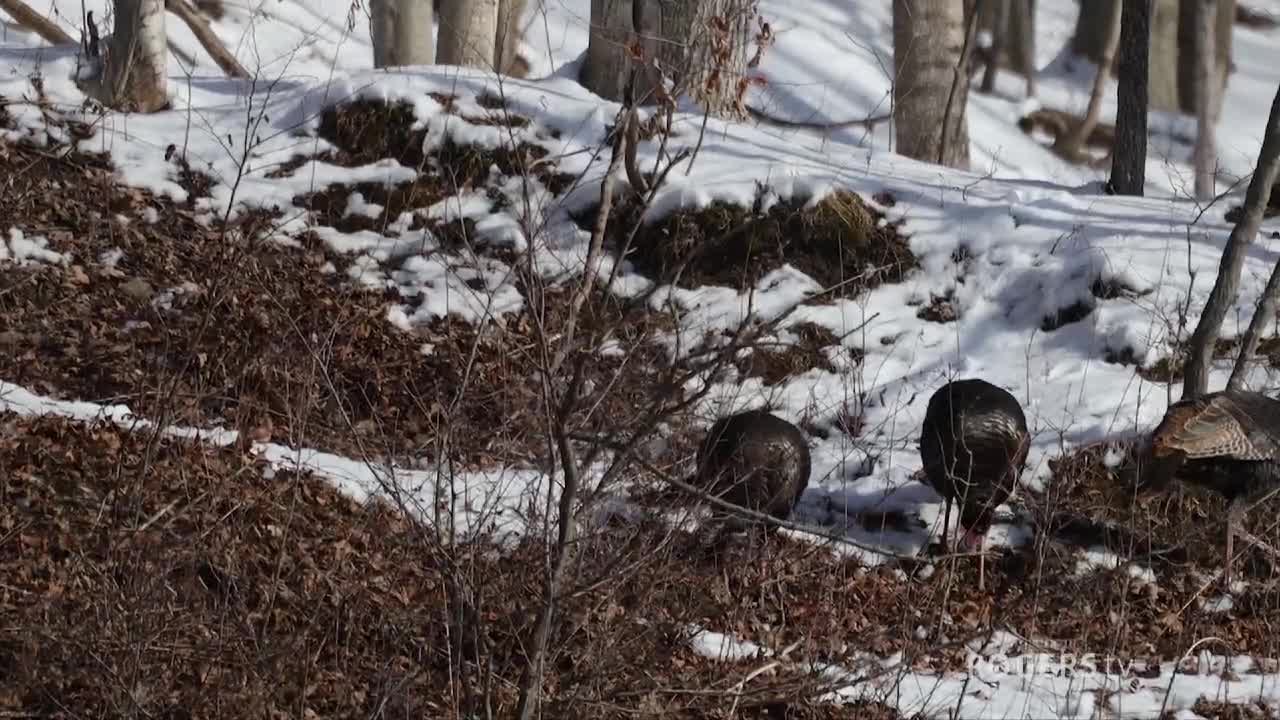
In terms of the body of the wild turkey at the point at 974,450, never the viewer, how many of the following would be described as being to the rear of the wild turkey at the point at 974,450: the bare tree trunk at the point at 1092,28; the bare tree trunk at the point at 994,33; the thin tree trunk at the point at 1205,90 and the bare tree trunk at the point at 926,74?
4

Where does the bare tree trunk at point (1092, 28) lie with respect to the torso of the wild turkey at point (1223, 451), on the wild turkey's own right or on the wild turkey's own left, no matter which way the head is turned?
on the wild turkey's own left

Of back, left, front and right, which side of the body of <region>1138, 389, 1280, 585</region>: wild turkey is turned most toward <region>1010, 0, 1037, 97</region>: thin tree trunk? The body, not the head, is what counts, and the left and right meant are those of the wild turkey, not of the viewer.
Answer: left

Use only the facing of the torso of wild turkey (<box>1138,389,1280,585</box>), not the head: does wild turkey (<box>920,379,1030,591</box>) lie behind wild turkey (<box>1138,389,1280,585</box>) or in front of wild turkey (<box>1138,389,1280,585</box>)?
behind

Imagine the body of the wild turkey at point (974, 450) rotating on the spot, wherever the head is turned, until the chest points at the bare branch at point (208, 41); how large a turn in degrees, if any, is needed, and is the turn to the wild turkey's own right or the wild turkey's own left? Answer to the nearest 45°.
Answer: approximately 135° to the wild turkey's own right

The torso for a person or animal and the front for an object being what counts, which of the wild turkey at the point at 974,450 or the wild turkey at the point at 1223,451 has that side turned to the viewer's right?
the wild turkey at the point at 1223,451

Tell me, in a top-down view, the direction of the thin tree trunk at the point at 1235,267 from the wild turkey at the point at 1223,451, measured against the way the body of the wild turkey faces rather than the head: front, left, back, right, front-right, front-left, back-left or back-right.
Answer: left

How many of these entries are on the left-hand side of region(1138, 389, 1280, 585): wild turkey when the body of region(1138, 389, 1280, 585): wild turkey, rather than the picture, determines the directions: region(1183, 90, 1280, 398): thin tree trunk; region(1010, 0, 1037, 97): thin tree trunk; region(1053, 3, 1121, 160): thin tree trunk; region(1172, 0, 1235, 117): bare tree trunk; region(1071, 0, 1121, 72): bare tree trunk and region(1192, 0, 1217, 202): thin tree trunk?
6

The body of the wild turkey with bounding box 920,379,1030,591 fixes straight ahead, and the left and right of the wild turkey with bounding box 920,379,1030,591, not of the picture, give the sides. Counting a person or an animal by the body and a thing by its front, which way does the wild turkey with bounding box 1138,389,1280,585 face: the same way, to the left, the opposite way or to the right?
to the left

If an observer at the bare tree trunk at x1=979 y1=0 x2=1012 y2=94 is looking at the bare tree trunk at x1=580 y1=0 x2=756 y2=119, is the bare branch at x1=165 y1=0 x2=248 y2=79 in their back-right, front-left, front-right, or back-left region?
front-right

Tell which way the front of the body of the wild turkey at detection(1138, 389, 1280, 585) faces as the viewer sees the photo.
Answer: to the viewer's right

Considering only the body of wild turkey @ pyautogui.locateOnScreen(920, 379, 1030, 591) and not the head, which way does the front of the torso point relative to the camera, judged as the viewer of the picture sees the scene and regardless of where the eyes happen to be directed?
toward the camera

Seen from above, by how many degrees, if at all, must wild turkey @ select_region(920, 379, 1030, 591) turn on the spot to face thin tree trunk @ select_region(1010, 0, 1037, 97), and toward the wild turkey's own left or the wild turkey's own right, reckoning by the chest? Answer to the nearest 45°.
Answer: approximately 180°

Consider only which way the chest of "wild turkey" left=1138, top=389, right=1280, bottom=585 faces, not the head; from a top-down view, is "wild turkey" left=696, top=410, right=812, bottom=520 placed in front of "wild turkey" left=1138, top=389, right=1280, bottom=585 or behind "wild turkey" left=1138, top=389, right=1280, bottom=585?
behind

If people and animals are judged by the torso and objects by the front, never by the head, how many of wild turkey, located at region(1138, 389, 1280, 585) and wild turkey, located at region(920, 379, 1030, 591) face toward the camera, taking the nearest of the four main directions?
1
